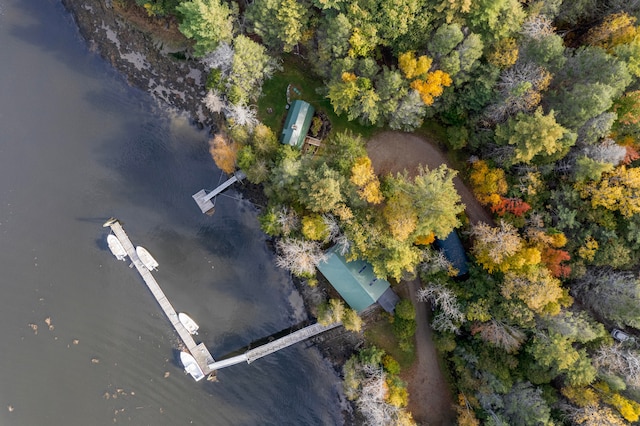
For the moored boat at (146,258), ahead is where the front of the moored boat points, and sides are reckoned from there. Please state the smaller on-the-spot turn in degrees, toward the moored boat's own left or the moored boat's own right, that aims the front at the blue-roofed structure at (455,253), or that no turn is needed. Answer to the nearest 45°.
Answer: approximately 135° to the moored boat's own right

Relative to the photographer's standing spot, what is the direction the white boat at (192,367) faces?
facing away from the viewer and to the left of the viewer

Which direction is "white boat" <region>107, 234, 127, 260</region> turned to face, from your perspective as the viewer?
facing away from the viewer and to the left of the viewer

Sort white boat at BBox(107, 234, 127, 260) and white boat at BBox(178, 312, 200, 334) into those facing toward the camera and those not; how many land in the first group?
0

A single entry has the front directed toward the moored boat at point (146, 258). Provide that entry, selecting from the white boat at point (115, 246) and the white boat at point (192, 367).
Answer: the white boat at point (192, 367)

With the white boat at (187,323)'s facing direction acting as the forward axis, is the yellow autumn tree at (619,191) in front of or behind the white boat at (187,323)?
behind

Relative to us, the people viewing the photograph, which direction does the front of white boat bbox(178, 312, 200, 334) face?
facing away from the viewer and to the left of the viewer

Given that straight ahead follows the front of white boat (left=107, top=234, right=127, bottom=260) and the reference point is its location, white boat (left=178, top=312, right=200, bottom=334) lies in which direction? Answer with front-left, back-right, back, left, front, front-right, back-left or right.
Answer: back
